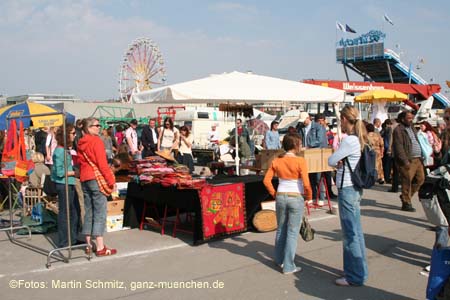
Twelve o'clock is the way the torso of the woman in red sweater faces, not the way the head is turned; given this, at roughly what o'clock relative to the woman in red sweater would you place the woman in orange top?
The woman in orange top is roughly at 1 o'clock from the woman in red sweater.

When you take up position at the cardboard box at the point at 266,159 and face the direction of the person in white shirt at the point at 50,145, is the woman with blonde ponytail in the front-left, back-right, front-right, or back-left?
back-left

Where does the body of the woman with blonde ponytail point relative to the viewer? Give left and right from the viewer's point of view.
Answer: facing to the left of the viewer

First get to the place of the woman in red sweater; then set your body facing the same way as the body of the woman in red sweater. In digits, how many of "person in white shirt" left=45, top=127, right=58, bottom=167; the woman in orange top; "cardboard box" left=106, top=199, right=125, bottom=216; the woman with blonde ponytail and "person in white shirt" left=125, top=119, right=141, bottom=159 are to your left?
3

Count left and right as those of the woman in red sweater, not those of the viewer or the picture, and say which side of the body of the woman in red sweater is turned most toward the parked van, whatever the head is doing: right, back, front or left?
left

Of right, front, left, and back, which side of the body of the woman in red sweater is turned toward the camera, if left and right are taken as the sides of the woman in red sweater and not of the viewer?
right

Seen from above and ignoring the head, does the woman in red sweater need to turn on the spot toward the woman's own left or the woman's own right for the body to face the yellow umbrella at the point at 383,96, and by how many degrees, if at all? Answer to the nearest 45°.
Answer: approximately 45° to the woman's own left
